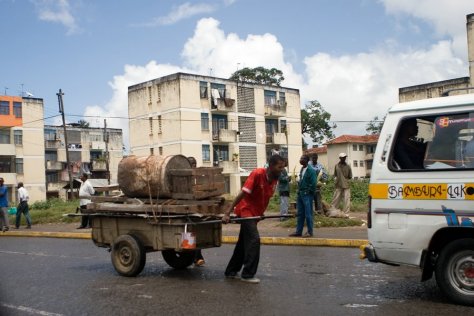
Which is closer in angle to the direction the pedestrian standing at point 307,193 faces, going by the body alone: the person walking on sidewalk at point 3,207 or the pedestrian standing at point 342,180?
the person walking on sidewalk

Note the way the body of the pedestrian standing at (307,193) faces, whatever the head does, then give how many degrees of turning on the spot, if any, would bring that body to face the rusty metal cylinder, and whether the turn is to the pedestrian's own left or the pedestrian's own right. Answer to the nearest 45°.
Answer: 0° — they already face it

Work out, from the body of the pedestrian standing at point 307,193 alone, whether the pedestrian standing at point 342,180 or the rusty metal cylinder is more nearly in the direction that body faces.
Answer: the rusty metal cylinder

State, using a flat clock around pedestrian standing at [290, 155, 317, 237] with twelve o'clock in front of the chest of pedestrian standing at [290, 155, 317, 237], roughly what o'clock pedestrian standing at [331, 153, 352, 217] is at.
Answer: pedestrian standing at [331, 153, 352, 217] is roughly at 5 o'clock from pedestrian standing at [290, 155, 317, 237].

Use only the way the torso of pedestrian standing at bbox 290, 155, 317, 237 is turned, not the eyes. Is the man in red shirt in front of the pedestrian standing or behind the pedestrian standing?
in front

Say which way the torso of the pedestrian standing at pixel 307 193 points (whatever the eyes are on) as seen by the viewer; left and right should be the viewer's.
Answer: facing the viewer and to the left of the viewer

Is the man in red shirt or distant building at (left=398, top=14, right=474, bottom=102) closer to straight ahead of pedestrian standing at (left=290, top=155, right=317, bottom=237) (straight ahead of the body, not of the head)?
the man in red shirt

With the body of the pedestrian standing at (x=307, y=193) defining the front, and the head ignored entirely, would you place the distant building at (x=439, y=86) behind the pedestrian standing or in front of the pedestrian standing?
behind

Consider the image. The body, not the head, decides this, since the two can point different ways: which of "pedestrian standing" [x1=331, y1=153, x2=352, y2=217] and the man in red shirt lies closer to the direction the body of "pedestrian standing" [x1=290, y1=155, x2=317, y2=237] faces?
the man in red shirt

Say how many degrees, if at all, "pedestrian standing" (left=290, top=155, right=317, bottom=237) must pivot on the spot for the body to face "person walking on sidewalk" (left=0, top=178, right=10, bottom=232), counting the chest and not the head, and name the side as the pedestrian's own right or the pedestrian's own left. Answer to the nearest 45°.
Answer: approximately 90° to the pedestrian's own right

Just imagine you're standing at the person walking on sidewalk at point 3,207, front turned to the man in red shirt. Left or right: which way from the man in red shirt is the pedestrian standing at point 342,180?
left
